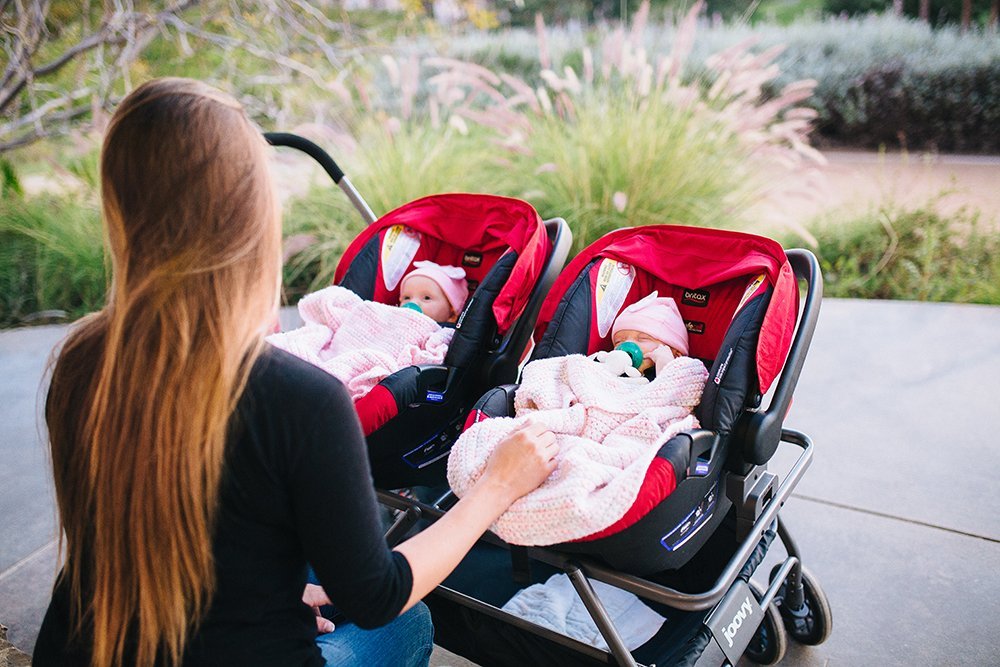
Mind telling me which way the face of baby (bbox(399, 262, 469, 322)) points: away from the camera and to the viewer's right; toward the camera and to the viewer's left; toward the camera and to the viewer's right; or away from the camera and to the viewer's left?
toward the camera and to the viewer's left

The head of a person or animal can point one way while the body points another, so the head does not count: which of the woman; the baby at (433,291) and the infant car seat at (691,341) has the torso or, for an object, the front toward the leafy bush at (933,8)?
the woman

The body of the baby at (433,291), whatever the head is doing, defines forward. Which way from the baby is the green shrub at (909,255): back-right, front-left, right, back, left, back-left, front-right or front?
back

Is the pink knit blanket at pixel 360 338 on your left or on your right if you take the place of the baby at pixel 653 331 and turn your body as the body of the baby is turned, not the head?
on your right

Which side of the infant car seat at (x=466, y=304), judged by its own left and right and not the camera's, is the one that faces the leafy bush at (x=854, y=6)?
back

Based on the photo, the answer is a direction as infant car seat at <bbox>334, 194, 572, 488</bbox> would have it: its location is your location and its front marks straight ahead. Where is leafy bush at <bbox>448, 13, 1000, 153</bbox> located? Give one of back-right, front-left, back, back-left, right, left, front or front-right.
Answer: back

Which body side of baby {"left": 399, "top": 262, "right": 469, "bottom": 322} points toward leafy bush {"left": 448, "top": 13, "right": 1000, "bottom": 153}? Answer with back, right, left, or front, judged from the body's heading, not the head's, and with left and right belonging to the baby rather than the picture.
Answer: back

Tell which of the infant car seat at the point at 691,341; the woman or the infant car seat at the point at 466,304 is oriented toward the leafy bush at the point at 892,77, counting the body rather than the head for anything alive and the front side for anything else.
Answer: the woman

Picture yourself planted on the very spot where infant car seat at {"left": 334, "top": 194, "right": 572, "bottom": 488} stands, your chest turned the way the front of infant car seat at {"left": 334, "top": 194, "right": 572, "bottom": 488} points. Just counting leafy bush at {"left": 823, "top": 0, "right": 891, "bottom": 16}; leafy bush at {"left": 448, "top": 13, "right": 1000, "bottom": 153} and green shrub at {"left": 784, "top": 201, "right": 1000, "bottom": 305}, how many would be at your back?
3

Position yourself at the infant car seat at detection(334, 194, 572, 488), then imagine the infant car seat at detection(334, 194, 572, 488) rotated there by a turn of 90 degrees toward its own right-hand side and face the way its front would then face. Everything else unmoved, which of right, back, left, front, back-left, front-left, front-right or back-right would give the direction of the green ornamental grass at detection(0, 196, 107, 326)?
front

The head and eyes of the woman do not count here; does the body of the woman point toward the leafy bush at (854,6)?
yes

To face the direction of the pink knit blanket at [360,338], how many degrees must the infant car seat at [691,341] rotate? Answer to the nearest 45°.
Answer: approximately 45° to its right

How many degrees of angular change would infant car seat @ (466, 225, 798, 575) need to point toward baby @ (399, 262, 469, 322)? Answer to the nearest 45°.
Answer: approximately 90° to its right

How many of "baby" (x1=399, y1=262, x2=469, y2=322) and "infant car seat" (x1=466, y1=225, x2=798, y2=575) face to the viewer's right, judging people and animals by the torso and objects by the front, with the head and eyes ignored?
0

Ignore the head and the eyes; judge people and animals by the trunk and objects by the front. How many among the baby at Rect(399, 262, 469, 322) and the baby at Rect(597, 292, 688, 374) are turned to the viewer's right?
0

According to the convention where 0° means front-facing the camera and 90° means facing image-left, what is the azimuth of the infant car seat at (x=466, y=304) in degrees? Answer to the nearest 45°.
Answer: approximately 45°
